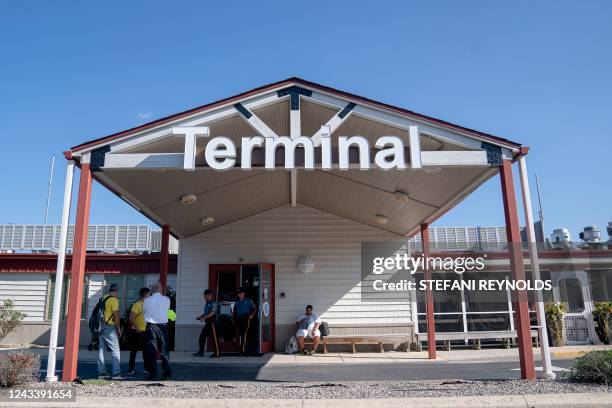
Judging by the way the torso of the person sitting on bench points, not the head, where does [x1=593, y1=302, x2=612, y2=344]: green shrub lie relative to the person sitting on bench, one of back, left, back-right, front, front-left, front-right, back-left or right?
left

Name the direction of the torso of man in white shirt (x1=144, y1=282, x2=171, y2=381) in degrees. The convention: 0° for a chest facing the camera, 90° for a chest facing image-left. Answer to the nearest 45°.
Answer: approximately 180°

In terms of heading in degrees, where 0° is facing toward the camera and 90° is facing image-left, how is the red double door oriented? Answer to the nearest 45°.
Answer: approximately 0°

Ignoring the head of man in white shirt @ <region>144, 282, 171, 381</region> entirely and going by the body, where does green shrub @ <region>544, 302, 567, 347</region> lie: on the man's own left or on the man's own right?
on the man's own right
